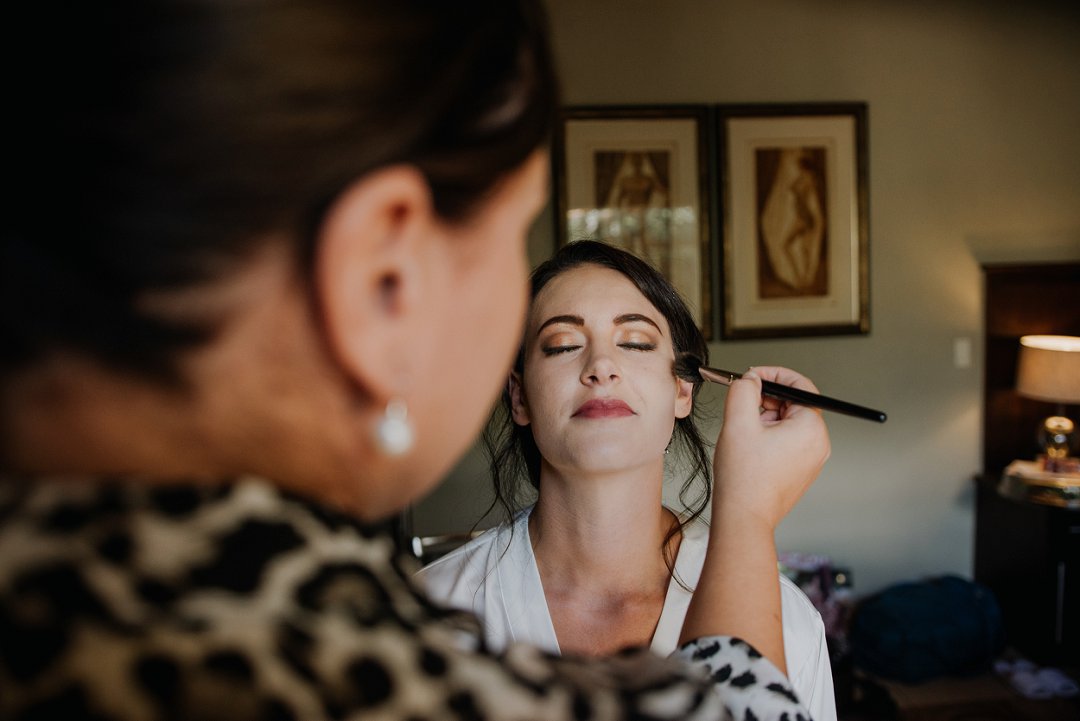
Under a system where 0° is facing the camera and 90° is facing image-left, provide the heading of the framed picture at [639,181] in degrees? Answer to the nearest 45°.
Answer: approximately 0°

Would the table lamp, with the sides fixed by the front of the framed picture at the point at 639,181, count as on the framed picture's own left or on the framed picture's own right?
on the framed picture's own left

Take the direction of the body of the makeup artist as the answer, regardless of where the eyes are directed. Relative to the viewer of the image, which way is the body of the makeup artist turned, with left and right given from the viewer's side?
facing away from the viewer and to the right of the viewer

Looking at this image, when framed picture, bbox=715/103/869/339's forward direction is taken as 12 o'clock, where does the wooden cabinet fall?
The wooden cabinet is roughly at 8 o'clock from the framed picture.

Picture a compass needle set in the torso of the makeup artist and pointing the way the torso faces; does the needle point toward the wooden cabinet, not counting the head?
yes

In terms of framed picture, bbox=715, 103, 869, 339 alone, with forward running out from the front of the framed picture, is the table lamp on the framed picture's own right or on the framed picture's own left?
on the framed picture's own left

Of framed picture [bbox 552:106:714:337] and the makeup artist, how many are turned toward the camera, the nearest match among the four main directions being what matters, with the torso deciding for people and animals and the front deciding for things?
1

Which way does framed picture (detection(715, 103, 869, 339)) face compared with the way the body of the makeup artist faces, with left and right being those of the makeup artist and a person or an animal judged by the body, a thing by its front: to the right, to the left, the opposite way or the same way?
the opposite way

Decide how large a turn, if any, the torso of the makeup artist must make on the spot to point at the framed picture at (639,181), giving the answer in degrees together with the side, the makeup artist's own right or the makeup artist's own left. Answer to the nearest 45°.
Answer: approximately 45° to the makeup artist's own left

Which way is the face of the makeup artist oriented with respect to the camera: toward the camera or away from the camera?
away from the camera

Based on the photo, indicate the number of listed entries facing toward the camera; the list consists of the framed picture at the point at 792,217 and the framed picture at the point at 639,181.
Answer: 2

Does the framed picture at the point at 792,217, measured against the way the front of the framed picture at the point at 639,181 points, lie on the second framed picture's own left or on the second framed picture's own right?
on the second framed picture's own left

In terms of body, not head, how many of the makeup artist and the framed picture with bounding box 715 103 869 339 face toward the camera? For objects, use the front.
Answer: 1

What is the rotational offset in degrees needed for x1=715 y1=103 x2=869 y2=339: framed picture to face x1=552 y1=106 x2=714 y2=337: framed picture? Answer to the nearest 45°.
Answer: approximately 45° to its right

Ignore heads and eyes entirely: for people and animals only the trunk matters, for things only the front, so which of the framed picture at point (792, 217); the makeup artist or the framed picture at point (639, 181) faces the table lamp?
the makeup artist
